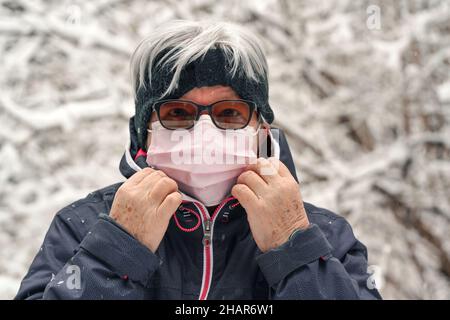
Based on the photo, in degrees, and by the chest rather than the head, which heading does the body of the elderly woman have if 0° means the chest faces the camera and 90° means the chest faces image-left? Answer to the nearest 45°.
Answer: approximately 0°
